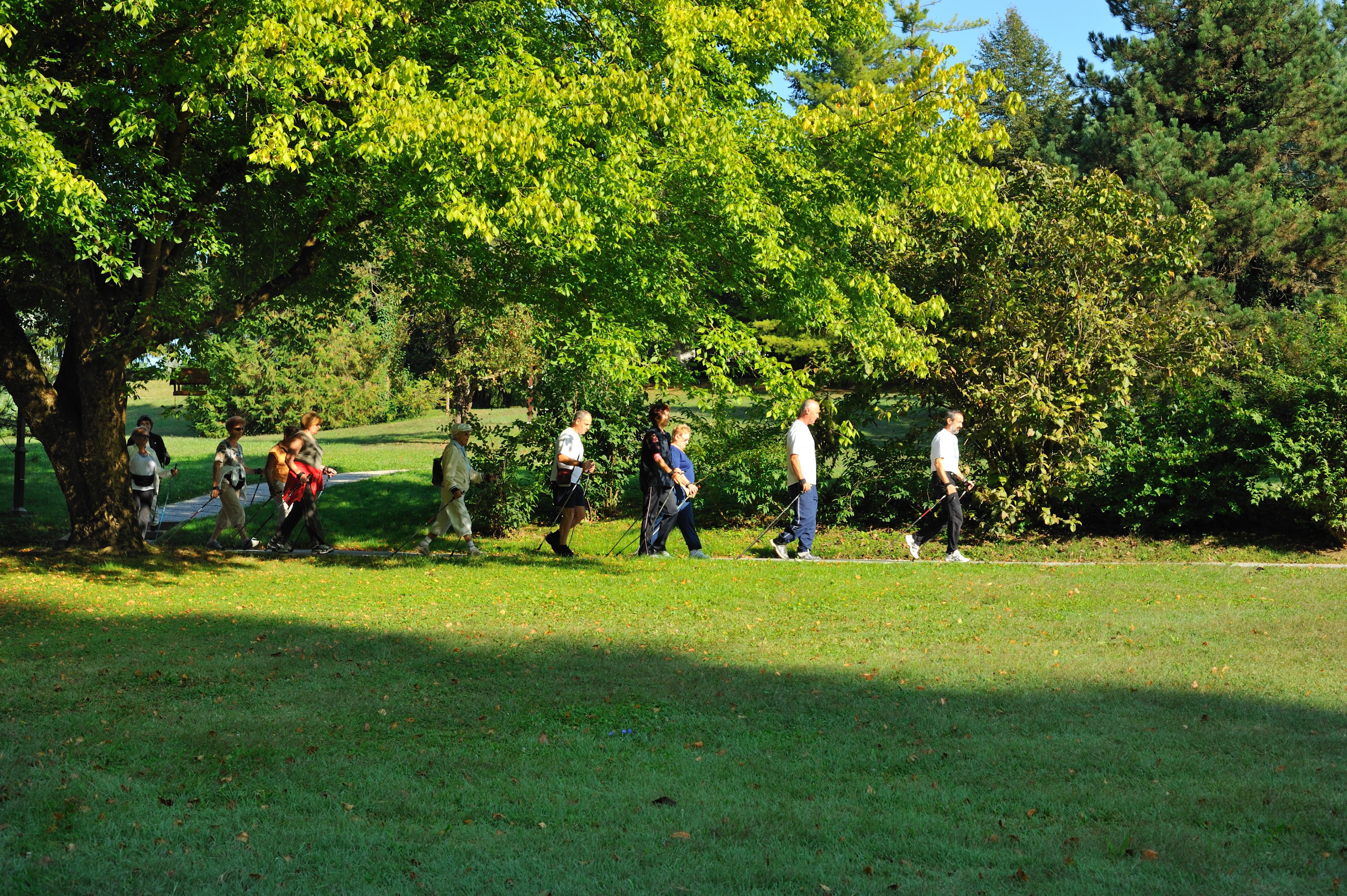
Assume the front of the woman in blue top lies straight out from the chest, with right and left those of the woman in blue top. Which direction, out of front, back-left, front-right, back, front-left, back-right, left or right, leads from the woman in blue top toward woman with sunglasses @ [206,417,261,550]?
back

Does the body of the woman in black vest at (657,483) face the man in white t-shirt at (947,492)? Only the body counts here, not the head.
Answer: yes

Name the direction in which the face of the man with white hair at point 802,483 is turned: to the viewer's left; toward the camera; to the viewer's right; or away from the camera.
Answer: to the viewer's right

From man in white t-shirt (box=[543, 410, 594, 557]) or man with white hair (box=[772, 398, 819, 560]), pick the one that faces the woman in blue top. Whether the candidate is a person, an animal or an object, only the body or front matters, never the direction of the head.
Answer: the man in white t-shirt

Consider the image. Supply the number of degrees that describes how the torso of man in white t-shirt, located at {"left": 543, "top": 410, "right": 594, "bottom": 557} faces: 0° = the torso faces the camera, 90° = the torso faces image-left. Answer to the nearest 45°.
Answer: approximately 270°

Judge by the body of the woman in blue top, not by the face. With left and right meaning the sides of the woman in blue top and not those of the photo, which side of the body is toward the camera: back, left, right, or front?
right

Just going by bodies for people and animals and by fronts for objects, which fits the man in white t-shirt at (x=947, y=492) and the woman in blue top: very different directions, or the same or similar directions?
same or similar directions

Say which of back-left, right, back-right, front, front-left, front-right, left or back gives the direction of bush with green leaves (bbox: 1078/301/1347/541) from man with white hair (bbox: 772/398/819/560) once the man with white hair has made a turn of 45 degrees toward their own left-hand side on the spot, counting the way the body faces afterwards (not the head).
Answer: front-right

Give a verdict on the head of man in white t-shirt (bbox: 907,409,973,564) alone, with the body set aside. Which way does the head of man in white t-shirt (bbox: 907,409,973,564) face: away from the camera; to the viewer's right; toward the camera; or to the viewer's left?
to the viewer's right

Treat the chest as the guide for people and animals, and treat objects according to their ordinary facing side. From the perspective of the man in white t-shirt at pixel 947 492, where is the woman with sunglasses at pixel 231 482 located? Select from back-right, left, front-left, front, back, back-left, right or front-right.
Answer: back

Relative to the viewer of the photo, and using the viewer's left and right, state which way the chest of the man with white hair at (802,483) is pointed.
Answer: facing to the right of the viewer

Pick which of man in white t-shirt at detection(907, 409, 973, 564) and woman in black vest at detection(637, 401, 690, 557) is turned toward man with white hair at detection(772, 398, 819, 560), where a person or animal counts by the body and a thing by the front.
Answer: the woman in black vest

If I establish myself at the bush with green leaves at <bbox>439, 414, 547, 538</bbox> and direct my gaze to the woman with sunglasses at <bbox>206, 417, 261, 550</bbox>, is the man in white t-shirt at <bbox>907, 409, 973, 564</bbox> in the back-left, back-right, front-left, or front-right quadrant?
back-left

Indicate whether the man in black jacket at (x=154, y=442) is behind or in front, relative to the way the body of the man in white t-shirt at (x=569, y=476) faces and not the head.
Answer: behind

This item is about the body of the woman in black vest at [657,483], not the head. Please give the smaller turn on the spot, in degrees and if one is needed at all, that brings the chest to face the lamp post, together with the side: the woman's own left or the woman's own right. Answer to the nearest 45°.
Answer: approximately 135° to the woman's own left

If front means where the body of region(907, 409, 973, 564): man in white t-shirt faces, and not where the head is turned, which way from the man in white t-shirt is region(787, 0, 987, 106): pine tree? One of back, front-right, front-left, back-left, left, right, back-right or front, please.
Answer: left

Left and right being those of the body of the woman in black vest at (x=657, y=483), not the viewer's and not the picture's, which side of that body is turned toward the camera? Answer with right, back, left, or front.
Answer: right

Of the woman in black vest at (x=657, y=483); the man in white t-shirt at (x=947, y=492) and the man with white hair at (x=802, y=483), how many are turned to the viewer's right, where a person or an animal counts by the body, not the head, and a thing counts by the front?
3

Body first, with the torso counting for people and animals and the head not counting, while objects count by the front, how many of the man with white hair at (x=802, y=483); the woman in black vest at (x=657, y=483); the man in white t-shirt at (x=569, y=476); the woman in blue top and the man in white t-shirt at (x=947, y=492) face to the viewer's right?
5

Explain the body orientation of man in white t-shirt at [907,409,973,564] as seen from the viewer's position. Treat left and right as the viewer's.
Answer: facing to the right of the viewer

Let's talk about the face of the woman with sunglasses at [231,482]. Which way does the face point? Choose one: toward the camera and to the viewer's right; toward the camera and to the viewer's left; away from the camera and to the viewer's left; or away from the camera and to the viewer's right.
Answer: toward the camera and to the viewer's right
